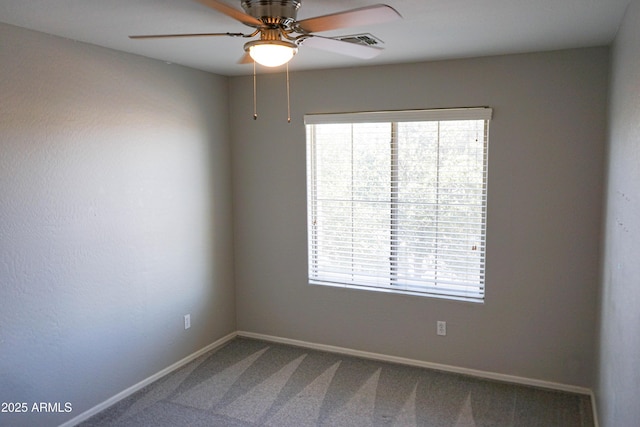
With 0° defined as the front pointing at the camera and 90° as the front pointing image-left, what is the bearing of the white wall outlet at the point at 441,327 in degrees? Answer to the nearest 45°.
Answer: approximately 0°

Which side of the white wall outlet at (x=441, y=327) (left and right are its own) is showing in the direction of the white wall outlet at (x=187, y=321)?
right
